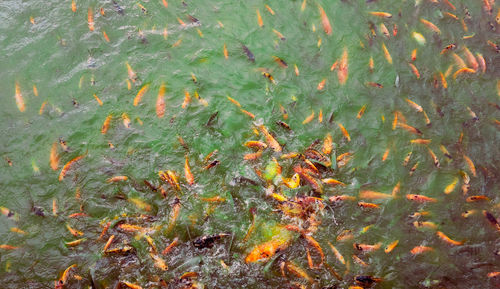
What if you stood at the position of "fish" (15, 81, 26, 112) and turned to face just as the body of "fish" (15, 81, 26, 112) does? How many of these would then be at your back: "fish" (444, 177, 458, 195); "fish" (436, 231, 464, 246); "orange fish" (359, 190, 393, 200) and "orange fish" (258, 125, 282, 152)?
0

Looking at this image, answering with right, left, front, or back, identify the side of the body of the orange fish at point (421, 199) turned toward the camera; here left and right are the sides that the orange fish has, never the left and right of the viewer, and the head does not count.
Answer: left

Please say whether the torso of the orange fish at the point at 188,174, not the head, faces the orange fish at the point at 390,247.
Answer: no

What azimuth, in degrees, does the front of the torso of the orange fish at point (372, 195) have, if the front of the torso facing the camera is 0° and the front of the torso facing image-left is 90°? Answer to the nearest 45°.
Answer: approximately 90°

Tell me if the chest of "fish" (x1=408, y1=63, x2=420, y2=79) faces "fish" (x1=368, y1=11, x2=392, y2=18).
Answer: no

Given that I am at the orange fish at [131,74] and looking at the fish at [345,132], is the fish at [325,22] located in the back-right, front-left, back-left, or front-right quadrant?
front-left

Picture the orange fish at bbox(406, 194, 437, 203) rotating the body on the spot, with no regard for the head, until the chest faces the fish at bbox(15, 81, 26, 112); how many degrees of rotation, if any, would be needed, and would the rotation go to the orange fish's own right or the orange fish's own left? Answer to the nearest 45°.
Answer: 0° — it already faces it

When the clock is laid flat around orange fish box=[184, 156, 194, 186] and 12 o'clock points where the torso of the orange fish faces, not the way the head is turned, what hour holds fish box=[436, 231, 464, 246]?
The fish is roughly at 10 o'clock from the orange fish.

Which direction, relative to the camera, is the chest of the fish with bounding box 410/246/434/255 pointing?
to the viewer's left
